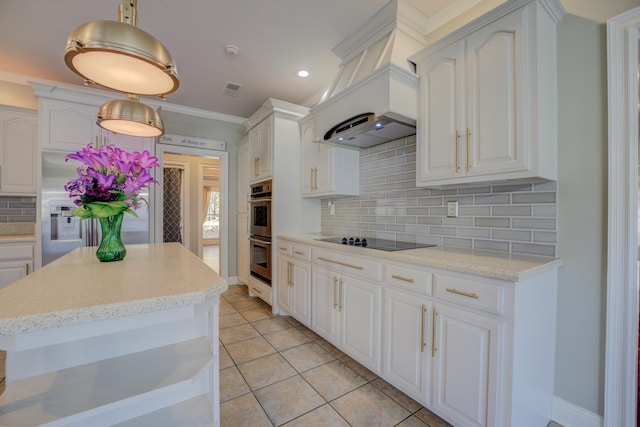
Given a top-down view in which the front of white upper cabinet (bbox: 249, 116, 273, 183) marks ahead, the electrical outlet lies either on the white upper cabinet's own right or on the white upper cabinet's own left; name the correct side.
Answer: on the white upper cabinet's own left

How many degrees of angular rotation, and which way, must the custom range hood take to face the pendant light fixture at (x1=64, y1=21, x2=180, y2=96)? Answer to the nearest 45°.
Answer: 0° — it already faces it

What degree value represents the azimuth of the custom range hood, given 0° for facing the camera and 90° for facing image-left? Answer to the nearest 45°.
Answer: approximately 45°

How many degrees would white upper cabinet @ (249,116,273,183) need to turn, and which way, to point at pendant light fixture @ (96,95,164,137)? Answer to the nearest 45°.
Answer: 0° — it already faces it

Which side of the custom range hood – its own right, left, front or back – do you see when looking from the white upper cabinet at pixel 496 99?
left

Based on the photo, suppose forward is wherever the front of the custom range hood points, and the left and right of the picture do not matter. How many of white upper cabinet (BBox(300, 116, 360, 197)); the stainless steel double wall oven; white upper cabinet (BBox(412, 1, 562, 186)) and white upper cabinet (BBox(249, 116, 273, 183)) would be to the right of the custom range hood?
3
